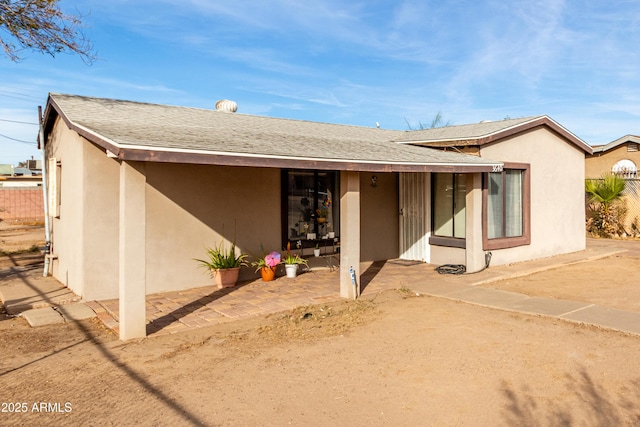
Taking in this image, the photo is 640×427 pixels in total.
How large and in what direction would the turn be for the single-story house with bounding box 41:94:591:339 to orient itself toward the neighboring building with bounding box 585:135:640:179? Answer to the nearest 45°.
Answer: approximately 90° to its left

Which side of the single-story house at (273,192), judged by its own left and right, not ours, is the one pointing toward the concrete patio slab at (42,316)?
right

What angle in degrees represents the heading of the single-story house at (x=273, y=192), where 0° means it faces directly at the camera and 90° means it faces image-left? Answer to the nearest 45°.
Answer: approximately 315°

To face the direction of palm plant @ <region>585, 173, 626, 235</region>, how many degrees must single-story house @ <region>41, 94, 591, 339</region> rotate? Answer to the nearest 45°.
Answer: approximately 90° to its left

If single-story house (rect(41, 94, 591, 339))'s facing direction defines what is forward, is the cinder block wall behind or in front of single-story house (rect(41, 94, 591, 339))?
behind
